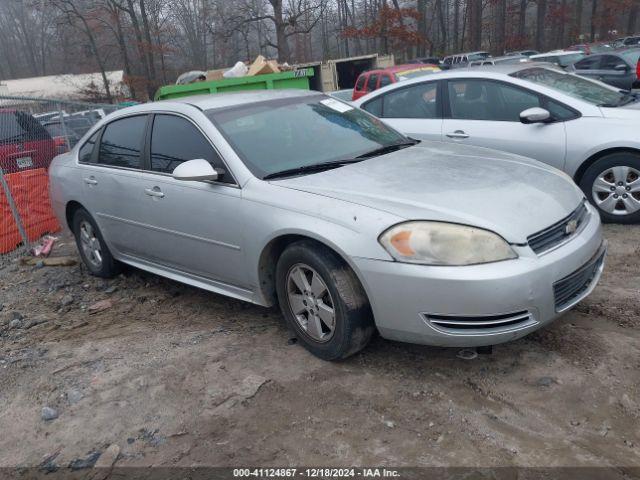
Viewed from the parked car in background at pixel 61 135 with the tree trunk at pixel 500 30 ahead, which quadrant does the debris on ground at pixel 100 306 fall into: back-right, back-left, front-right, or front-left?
back-right

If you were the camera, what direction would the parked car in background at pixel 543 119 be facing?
facing to the right of the viewer

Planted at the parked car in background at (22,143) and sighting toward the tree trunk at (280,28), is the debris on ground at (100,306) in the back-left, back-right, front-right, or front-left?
back-right

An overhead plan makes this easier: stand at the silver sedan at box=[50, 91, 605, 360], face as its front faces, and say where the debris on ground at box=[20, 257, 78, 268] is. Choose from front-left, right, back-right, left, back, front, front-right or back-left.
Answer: back

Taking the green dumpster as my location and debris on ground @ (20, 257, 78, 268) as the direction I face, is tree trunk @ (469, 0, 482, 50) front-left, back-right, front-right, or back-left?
back-left

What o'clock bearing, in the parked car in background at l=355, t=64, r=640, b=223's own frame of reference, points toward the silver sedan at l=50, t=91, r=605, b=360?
The silver sedan is roughly at 4 o'clock from the parked car in background.

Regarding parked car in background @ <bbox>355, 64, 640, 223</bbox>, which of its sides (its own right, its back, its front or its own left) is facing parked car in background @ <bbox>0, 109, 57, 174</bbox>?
back

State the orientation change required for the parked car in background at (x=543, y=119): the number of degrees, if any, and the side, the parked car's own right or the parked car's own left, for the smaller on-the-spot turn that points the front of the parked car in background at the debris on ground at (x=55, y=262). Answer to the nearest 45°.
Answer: approximately 180°

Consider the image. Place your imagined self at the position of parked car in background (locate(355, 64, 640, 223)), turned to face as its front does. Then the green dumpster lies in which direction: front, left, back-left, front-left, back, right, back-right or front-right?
back-left

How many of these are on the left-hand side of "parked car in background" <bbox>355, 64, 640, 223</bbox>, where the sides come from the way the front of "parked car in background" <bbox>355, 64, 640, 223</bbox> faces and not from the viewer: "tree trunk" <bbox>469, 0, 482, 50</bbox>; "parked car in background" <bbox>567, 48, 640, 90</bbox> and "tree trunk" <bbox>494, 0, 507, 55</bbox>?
3

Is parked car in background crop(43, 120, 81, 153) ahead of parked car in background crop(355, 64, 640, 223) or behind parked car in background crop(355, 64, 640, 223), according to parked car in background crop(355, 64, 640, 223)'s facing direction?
behind

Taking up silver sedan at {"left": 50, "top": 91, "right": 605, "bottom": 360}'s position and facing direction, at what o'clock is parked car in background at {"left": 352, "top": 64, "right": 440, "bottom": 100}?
The parked car in background is roughly at 8 o'clock from the silver sedan.

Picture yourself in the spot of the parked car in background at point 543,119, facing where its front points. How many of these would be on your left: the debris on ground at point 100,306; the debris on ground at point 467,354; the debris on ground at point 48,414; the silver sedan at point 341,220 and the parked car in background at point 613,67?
1

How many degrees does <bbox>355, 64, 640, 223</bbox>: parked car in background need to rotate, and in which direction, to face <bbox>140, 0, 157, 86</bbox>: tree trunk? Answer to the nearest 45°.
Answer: approximately 135° to its left

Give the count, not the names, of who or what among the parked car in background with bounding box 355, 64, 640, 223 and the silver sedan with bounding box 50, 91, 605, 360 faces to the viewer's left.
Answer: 0
